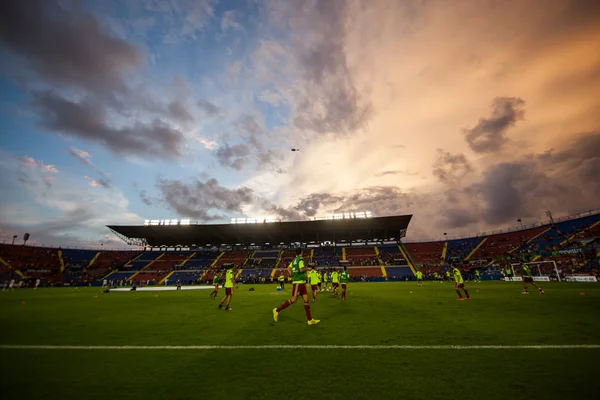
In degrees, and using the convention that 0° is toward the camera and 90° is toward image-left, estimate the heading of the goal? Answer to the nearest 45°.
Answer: approximately 45°
